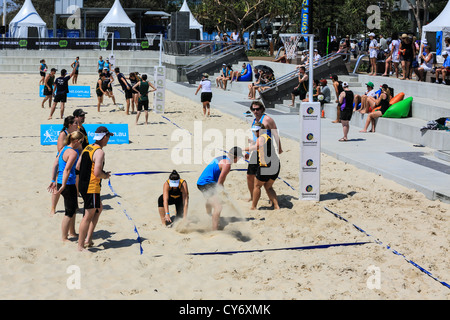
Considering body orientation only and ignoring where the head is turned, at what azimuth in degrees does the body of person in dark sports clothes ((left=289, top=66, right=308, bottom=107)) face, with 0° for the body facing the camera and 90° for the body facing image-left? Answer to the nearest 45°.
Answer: approximately 90°

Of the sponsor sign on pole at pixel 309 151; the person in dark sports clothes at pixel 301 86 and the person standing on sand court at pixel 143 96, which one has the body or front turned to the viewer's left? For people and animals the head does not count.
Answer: the person in dark sports clothes at pixel 301 86

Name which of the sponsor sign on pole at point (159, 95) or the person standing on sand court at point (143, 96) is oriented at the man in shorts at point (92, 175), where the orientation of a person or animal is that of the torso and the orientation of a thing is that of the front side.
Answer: the sponsor sign on pole

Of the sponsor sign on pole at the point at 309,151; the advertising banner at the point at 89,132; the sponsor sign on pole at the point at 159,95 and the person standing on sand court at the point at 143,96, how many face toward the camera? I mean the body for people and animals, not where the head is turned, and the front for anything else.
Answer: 3

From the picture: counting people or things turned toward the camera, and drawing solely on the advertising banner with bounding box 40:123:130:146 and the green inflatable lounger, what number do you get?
1

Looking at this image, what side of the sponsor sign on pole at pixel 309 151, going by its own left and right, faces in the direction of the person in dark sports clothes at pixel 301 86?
back
